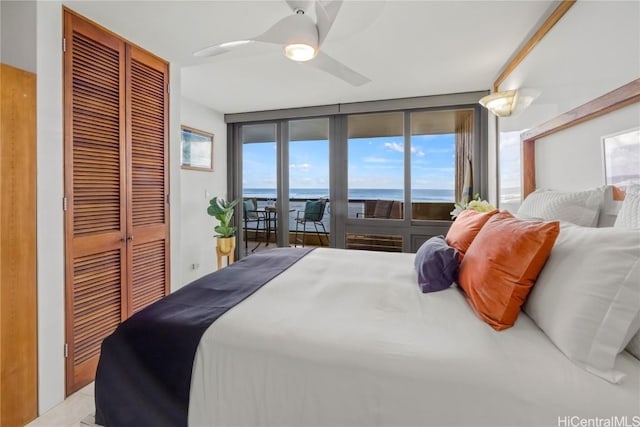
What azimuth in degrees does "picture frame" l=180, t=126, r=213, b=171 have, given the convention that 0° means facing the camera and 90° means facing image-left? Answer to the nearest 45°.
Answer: approximately 315°

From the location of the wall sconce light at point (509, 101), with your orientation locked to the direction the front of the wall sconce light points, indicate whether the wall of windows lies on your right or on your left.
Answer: on your right

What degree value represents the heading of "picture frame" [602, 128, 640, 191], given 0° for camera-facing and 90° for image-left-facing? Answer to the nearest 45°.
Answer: approximately 45°

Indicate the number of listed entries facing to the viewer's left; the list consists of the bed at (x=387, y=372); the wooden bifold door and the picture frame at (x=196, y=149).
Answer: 1

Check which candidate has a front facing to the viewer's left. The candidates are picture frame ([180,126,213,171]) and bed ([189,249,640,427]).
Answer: the bed

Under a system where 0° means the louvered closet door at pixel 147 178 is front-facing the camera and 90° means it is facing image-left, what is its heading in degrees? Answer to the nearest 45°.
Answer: approximately 315°

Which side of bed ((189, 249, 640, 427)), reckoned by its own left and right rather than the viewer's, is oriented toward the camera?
left

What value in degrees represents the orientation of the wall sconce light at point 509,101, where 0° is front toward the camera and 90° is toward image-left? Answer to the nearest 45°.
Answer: approximately 45°

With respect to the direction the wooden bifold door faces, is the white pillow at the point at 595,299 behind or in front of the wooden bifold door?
in front

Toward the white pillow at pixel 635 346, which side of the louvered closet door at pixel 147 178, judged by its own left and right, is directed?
front

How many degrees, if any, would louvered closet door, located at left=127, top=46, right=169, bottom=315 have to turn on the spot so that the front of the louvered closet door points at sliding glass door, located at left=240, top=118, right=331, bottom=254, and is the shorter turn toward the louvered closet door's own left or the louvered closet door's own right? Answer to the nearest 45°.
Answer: approximately 90° to the louvered closet door's own left

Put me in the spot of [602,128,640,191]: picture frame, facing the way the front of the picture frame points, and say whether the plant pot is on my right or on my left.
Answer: on my right

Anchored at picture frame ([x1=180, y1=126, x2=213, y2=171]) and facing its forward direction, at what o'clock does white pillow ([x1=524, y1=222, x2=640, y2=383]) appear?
The white pillow is roughly at 1 o'clock from the picture frame.
